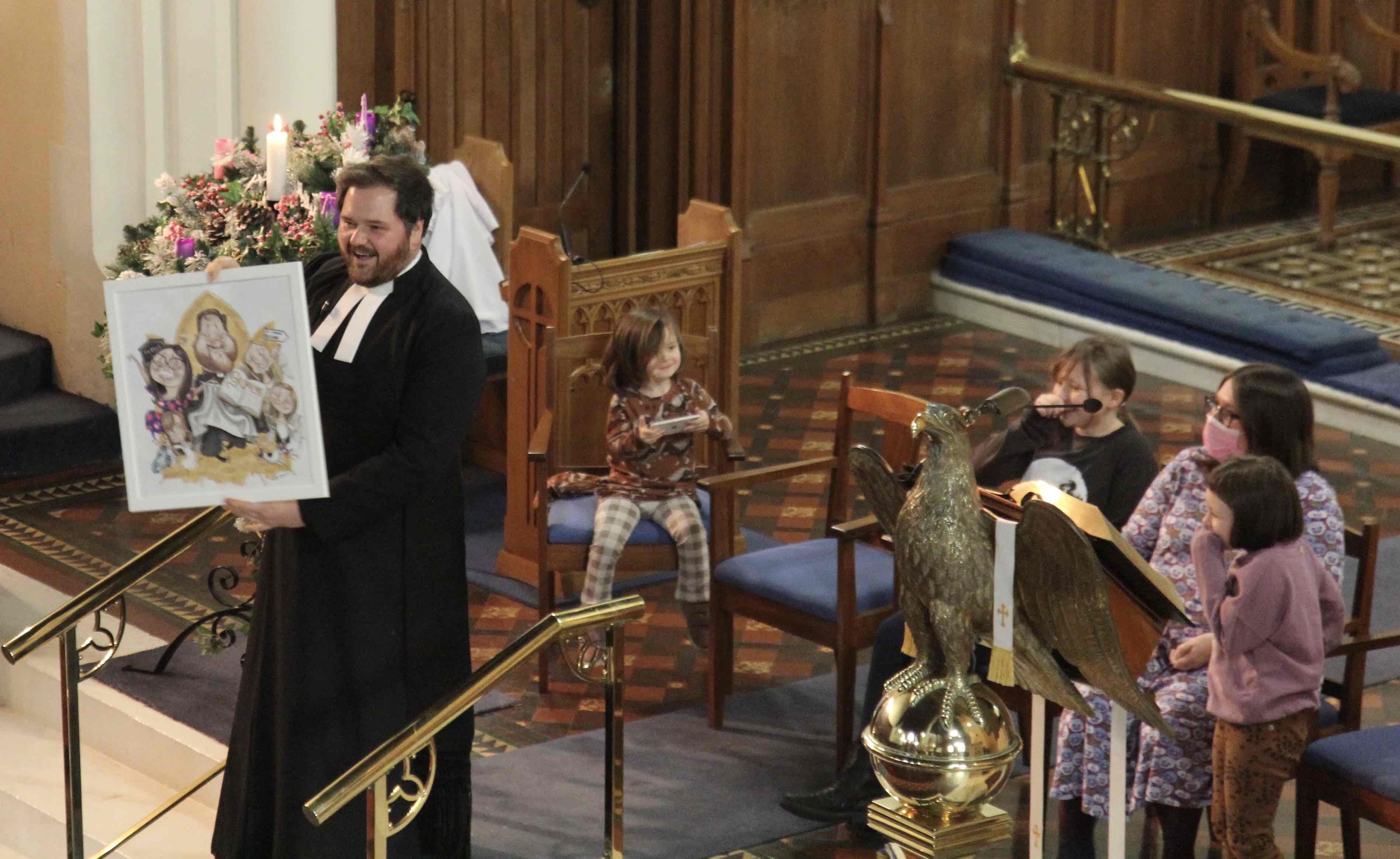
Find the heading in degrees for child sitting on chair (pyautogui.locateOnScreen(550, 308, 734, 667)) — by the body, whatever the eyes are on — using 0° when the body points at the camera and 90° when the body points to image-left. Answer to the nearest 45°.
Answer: approximately 0°

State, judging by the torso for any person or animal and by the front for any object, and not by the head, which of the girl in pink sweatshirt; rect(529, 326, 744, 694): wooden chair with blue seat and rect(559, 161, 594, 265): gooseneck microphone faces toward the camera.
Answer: the wooden chair with blue seat

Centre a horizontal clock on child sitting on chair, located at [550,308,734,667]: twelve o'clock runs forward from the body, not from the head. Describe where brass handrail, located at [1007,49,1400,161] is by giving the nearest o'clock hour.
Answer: The brass handrail is roughly at 7 o'clock from the child sitting on chair.

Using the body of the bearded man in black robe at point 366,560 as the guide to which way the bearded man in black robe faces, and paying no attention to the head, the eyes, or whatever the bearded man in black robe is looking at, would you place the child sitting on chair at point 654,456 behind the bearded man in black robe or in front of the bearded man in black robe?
behind

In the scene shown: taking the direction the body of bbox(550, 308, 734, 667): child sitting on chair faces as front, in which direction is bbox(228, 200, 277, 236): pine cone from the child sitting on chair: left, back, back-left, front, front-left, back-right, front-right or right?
front-right

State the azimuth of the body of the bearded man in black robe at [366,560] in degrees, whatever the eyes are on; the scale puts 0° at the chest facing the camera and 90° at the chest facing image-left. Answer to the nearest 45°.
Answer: approximately 45°

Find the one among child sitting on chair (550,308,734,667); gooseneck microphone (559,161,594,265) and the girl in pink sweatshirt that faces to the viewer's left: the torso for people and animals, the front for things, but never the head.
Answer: the girl in pink sweatshirt

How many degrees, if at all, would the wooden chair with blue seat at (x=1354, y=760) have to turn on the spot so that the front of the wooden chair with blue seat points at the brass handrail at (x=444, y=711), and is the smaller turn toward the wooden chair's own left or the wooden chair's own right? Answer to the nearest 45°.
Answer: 0° — it already faces it
